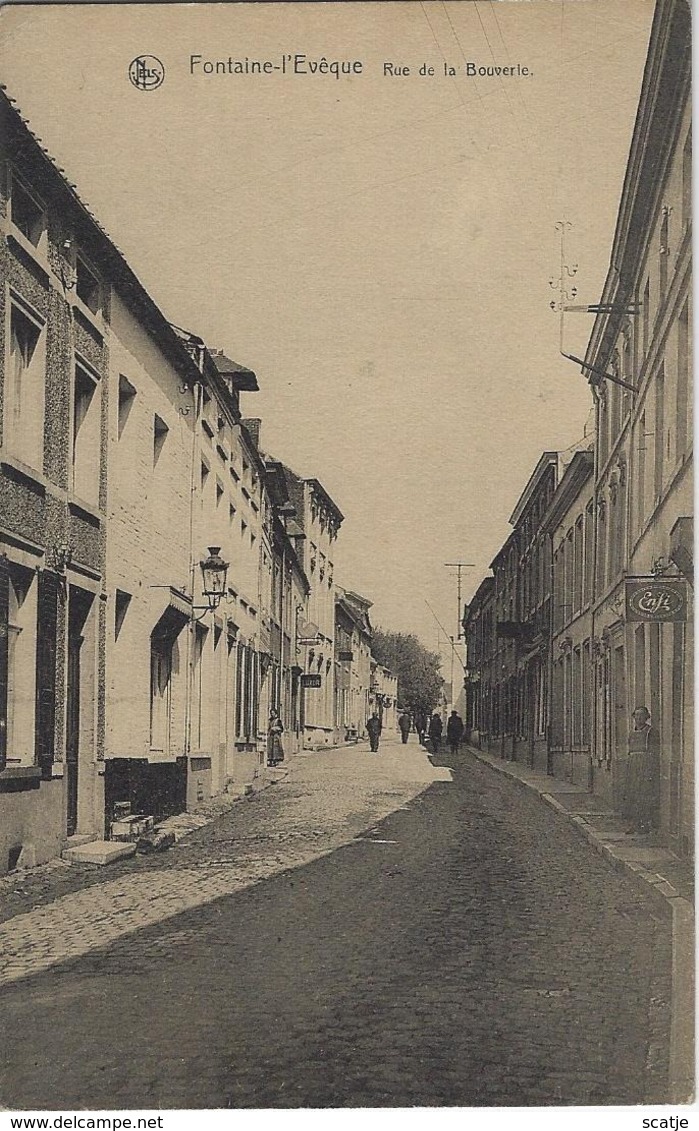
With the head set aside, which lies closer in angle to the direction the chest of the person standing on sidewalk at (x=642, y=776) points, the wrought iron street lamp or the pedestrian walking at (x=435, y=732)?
the wrought iron street lamp

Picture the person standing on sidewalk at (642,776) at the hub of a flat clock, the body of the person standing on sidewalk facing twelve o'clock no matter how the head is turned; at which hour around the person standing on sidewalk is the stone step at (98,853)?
The stone step is roughly at 1 o'clock from the person standing on sidewalk.

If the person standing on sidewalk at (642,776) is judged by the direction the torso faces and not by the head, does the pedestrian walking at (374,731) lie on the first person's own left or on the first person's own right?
on the first person's own right

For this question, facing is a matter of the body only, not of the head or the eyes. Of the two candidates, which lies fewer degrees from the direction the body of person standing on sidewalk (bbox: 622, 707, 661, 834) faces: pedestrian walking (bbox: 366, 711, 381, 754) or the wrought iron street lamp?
the wrought iron street lamp

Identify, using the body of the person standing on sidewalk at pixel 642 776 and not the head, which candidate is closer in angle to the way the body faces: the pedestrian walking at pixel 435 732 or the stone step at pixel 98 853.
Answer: the stone step

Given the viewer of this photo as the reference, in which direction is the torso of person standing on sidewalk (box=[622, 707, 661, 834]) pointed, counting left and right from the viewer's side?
facing the viewer and to the left of the viewer
